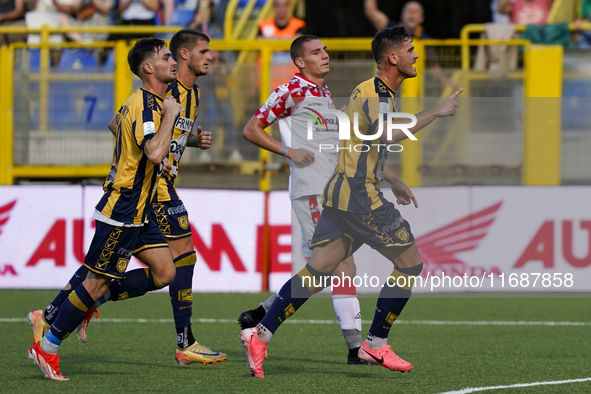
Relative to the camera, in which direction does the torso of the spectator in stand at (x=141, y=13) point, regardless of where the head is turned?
toward the camera

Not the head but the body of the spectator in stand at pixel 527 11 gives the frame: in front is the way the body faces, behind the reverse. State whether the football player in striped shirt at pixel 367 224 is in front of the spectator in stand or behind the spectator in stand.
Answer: in front

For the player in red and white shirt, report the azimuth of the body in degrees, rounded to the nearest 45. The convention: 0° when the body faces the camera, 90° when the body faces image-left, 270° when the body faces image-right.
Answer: approximately 315°

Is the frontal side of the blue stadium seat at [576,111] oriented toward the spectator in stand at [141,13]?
no

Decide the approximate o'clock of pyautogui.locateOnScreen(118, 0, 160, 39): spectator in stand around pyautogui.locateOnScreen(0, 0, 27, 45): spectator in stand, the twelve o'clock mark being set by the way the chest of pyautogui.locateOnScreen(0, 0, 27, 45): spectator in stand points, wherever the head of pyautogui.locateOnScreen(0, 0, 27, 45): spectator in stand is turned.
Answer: pyautogui.locateOnScreen(118, 0, 160, 39): spectator in stand is roughly at 10 o'clock from pyautogui.locateOnScreen(0, 0, 27, 45): spectator in stand.

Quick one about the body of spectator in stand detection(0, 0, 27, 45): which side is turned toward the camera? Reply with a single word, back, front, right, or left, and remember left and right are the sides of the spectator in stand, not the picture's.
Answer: front

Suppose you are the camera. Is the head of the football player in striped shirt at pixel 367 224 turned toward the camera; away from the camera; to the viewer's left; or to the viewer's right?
to the viewer's right

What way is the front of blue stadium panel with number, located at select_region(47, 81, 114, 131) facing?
toward the camera

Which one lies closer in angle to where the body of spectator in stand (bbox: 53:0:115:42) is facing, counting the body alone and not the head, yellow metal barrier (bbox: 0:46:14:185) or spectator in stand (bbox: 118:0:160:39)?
the yellow metal barrier

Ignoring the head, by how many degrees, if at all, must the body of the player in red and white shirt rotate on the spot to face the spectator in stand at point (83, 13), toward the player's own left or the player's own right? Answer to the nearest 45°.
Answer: approximately 180°

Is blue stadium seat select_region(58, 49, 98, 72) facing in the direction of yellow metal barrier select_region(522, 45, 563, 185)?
no

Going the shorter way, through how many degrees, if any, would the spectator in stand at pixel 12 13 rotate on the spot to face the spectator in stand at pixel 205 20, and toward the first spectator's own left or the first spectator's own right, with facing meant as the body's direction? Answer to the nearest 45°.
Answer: approximately 45° to the first spectator's own left
